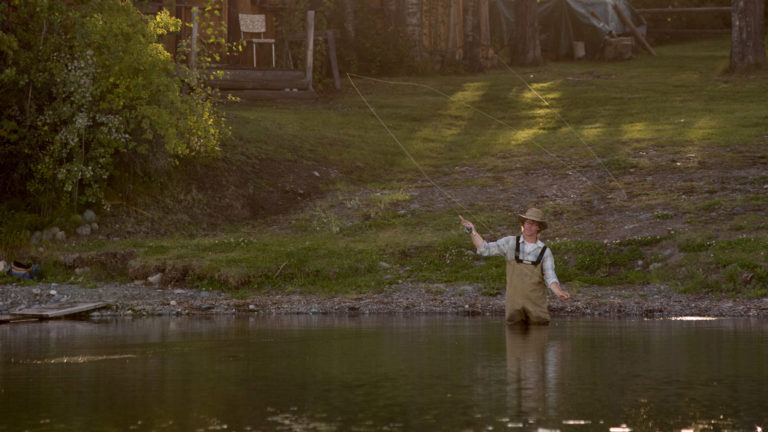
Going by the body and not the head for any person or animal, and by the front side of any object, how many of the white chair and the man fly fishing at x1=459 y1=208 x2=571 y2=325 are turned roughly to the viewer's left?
0

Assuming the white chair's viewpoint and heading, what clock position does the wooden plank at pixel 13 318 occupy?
The wooden plank is roughly at 2 o'clock from the white chair.

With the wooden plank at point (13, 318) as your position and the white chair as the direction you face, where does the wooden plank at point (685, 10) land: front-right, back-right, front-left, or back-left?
front-right

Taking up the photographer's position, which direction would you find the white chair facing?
facing the viewer and to the right of the viewer

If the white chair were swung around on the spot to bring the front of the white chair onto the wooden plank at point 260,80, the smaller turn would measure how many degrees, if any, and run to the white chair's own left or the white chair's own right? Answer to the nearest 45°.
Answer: approximately 45° to the white chair's own right

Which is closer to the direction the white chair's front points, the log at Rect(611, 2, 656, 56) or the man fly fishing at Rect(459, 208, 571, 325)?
the man fly fishing

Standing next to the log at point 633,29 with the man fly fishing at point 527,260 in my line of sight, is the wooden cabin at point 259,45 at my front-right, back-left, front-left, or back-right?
front-right

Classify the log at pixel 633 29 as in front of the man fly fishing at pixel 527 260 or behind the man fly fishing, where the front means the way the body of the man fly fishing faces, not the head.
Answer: behind

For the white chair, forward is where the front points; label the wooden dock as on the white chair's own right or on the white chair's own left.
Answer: on the white chair's own right

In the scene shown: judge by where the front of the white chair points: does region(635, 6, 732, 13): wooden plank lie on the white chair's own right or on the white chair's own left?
on the white chair's own left

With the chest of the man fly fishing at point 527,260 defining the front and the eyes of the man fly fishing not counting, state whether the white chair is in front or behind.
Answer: behind

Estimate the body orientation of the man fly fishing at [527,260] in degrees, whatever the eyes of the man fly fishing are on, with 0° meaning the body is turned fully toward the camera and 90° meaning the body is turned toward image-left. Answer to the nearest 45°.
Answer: approximately 0°

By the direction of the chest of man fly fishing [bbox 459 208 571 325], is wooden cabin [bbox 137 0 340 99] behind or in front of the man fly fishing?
behind
